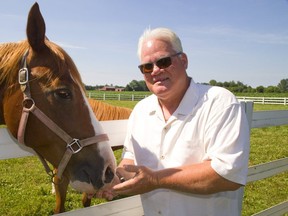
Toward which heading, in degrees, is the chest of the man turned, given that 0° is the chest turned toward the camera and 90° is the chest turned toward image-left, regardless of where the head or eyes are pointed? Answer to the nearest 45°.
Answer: approximately 45°

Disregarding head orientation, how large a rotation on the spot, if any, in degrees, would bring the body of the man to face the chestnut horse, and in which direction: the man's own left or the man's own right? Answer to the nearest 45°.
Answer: approximately 45° to the man's own right
